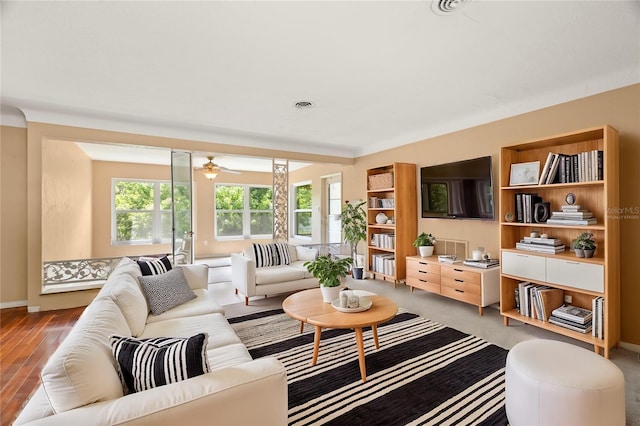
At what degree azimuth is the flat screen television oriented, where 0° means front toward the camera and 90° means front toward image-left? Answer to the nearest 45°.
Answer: approximately 45°

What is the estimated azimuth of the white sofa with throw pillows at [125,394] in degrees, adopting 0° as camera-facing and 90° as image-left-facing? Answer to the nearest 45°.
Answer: approximately 270°

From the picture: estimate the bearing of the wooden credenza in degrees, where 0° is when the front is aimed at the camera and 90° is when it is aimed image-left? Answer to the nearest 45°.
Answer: approximately 45°

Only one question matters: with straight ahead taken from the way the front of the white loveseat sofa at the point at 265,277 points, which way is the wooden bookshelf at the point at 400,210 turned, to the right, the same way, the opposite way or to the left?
to the right

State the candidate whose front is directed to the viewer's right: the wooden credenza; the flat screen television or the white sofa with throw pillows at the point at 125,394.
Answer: the white sofa with throw pillows

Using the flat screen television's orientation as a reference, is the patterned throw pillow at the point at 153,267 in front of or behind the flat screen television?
in front

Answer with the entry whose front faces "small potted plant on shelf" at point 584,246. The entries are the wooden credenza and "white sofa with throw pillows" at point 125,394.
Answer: the white sofa with throw pillows
